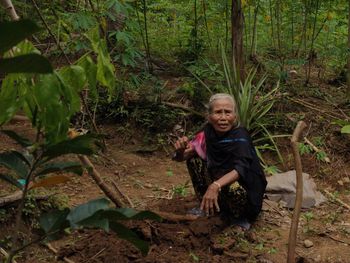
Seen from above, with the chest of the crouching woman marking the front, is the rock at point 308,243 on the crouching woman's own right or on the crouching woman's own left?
on the crouching woman's own left

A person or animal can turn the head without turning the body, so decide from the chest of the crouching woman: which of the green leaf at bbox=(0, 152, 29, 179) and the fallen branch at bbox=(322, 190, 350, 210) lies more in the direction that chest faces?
the green leaf

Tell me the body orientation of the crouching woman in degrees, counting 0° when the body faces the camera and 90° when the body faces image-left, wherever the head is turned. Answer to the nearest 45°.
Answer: approximately 45°

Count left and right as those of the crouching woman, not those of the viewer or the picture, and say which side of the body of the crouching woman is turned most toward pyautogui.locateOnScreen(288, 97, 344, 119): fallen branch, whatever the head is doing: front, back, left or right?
back

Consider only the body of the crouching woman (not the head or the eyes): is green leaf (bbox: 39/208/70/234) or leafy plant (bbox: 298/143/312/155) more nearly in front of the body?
the green leaf
